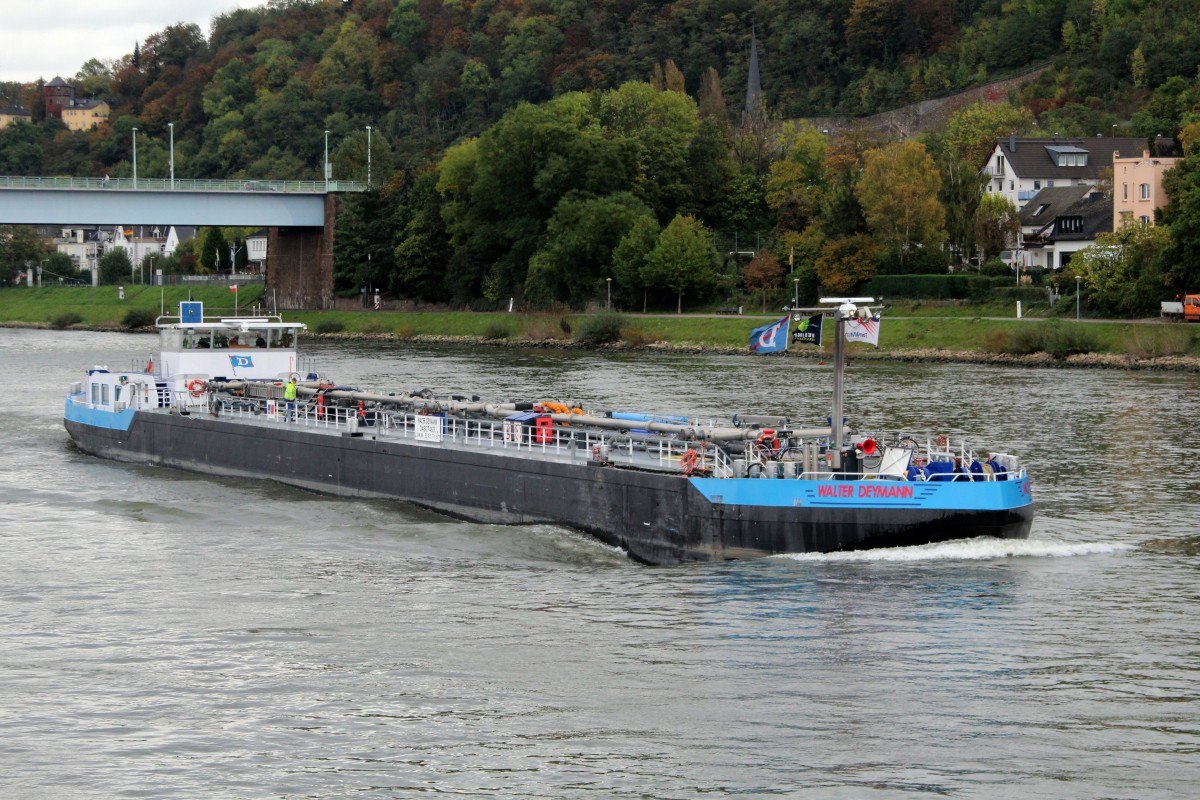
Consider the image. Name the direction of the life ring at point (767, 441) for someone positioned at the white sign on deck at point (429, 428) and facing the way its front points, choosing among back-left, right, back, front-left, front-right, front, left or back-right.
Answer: front-left

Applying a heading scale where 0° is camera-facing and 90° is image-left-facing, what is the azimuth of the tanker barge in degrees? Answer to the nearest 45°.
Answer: approximately 315°
